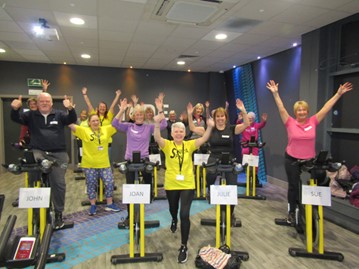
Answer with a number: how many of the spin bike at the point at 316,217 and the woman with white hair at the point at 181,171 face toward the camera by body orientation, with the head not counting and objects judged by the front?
2

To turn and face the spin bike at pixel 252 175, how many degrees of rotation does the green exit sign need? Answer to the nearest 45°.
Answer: approximately 45° to its left

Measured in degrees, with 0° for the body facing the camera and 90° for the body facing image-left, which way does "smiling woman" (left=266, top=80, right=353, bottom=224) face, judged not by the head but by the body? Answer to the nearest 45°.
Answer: approximately 0°

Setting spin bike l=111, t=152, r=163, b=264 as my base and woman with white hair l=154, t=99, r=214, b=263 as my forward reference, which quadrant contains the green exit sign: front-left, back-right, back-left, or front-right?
back-left

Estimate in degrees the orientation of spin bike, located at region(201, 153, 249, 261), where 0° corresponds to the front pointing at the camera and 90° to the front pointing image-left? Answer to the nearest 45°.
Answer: approximately 0°

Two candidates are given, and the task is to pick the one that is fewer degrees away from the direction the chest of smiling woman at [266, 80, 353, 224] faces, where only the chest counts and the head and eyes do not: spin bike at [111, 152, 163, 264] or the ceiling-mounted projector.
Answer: the spin bike
